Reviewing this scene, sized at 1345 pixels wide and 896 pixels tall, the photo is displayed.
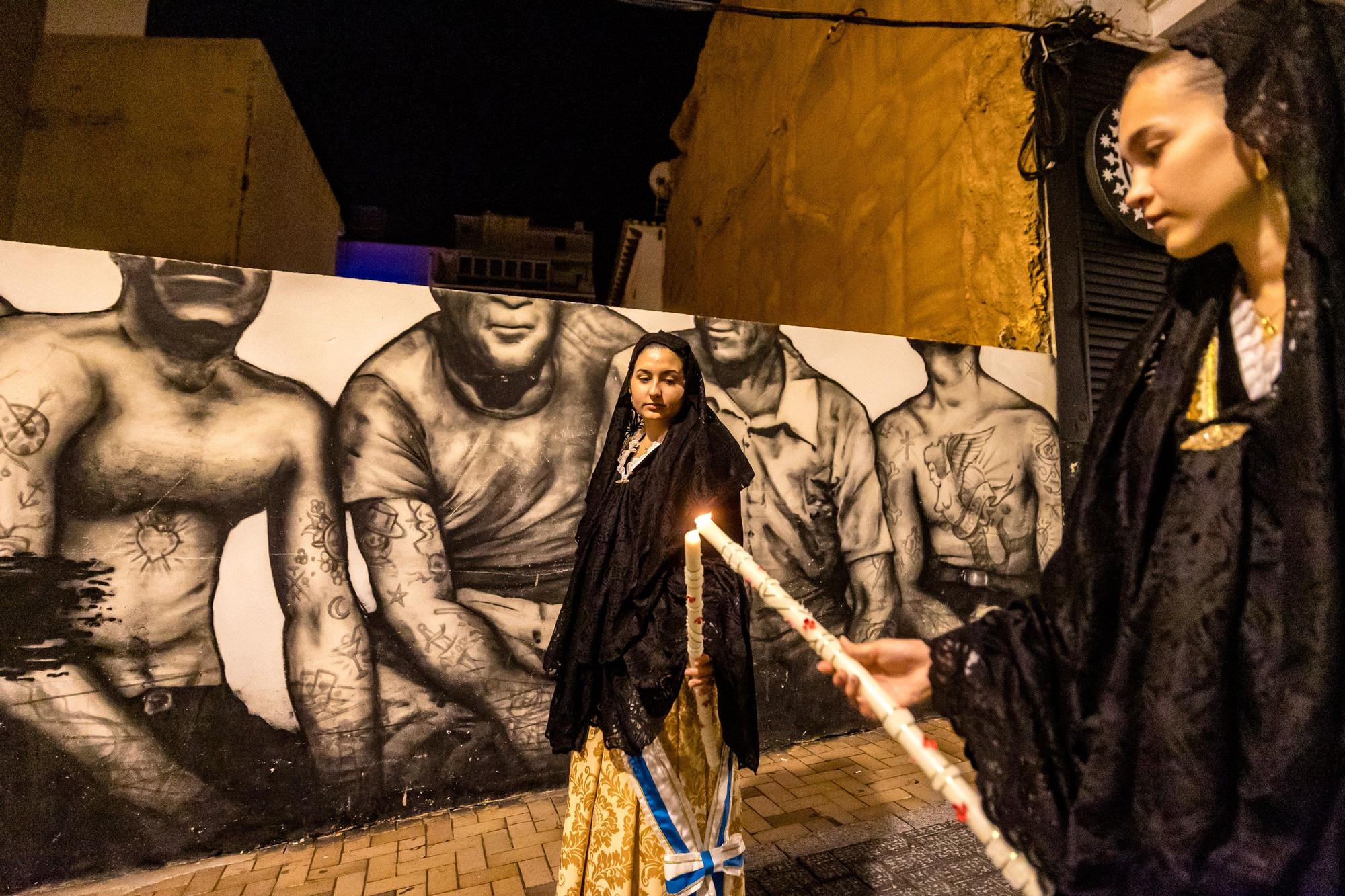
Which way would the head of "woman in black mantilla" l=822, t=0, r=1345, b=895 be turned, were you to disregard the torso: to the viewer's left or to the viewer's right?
to the viewer's left

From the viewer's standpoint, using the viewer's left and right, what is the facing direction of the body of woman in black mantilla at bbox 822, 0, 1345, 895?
facing the viewer and to the left of the viewer

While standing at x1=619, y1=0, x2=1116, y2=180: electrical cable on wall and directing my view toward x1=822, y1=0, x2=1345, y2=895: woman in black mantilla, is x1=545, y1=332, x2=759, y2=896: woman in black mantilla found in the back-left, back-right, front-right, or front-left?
front-right

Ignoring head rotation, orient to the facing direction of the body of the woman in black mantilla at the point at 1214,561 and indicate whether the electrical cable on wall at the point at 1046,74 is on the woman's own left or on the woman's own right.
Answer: on the woman's own right

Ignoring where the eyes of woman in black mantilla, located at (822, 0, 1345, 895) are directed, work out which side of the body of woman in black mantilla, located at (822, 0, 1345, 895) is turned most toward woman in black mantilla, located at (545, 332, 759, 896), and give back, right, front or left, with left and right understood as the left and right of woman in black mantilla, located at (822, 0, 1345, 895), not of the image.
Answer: right

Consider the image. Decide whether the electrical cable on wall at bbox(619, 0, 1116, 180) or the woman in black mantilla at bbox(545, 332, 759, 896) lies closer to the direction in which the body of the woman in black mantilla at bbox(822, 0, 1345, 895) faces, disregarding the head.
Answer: the woman in black mantilla

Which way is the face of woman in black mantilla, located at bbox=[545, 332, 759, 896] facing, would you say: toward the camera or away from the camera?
toward the camera
